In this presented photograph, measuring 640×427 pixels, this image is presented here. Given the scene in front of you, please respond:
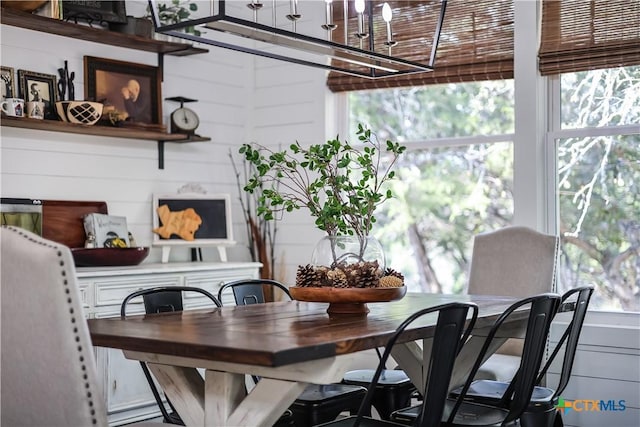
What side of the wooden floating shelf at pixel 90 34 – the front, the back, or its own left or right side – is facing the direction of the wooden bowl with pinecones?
front

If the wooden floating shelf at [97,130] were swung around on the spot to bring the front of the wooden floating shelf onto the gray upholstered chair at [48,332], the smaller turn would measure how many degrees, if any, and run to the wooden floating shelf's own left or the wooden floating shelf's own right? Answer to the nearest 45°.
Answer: approximately 45° to the wooden floating shelf's own right

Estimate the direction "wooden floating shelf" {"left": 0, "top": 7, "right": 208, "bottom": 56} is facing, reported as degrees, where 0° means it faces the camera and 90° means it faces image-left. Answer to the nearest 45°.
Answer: approximately 315°

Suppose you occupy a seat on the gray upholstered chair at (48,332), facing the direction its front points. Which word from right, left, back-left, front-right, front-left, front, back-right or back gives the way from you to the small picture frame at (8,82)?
front-left

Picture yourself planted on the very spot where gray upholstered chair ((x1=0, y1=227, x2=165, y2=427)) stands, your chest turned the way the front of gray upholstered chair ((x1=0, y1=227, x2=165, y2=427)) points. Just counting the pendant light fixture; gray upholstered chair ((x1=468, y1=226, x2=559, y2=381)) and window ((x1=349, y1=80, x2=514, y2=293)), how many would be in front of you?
3

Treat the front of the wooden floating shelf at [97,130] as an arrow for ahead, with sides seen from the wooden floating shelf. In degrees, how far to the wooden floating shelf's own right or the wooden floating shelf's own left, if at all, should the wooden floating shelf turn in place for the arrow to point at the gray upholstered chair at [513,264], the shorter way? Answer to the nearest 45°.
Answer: approximately 45° to the wooden floating shelf's own left

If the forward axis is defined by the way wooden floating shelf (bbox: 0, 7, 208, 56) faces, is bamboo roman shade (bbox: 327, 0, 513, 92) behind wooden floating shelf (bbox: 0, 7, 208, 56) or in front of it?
in front

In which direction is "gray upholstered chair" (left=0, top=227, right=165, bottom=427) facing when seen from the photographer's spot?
facing away from the viewer and to the right of the viewer

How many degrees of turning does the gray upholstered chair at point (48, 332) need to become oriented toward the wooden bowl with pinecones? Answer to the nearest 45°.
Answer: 0° — it already faces it

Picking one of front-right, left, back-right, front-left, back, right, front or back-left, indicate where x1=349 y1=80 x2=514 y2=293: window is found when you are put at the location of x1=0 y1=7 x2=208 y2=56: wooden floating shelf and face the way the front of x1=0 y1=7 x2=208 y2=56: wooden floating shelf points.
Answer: front-left
